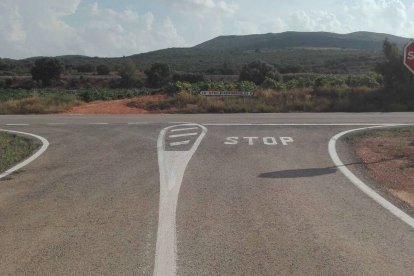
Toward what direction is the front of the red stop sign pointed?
toward the camera

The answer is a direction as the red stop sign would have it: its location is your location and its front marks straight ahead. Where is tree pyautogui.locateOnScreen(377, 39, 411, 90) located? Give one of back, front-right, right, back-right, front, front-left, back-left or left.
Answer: back
